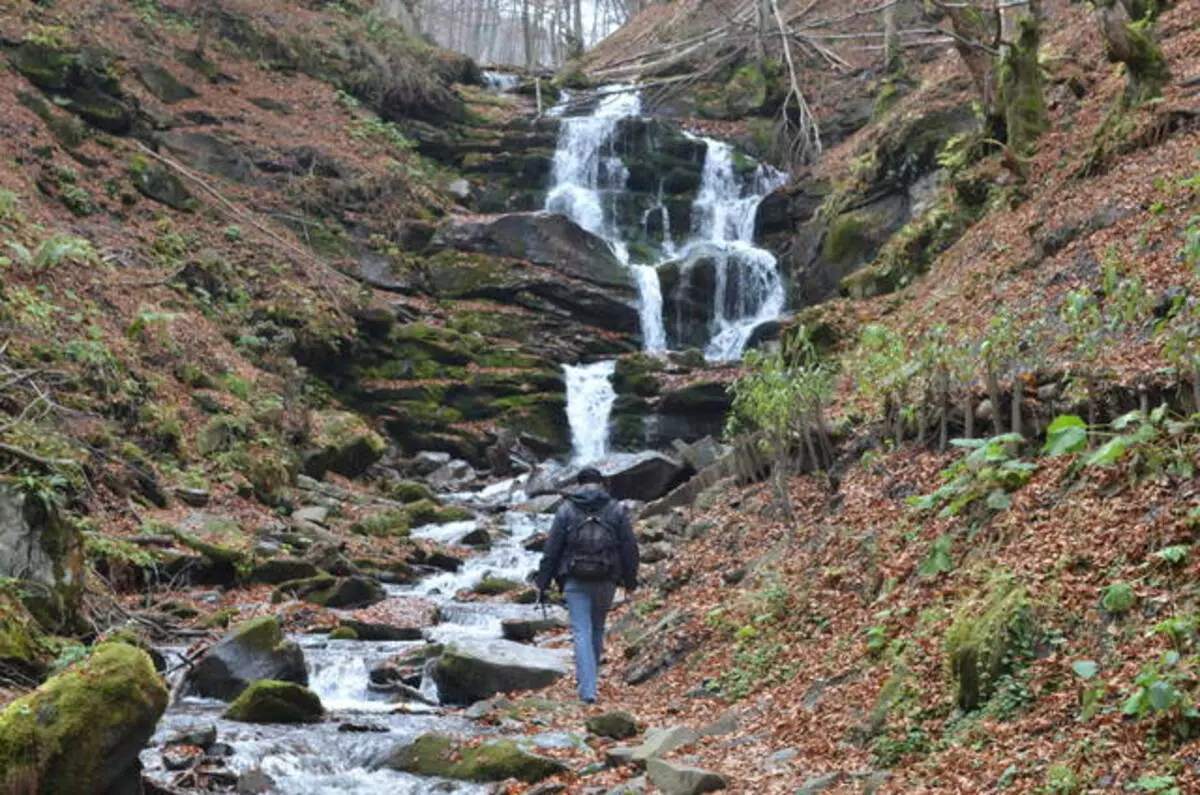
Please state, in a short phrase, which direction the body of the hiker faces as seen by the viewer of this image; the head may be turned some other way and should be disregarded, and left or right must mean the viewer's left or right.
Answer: facing away from the viewer

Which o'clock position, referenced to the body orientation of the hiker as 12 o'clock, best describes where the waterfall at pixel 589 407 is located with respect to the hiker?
The waterfall is roughly at 12 o'clock from the hiker.

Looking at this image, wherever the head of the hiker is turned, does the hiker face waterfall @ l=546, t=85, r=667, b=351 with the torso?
yes

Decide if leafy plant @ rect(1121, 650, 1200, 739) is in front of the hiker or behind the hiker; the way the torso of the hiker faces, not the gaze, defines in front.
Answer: behind

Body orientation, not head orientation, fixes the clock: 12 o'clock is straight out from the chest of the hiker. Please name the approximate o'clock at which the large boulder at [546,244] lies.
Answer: The large boulder is roughly at 12 o'clock from the hiker.

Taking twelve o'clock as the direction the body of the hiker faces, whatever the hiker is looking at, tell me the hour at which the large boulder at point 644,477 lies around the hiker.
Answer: The large boulder is roughly at 12 o'clock from the hiker.

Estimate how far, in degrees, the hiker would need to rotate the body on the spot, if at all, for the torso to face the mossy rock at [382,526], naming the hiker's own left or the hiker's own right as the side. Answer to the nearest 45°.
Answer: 0° — they already face it

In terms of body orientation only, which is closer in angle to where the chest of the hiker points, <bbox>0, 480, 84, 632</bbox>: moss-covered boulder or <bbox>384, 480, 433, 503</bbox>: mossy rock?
the mossy rock

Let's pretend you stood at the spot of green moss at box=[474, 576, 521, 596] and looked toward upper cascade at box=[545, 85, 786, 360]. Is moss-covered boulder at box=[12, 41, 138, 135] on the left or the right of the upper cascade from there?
left

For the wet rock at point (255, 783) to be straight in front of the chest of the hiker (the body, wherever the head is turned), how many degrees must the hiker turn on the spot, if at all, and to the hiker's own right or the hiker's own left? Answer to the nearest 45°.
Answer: approximately 135° to the hiker's own left

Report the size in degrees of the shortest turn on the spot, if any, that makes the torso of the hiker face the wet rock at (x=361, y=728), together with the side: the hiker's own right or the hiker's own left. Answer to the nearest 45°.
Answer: approximately 90° to the hiker's own left

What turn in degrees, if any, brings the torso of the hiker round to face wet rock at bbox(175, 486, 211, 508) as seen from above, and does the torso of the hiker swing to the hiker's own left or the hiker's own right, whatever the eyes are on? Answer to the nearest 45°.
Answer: approximately 45° to the hiker's own left
